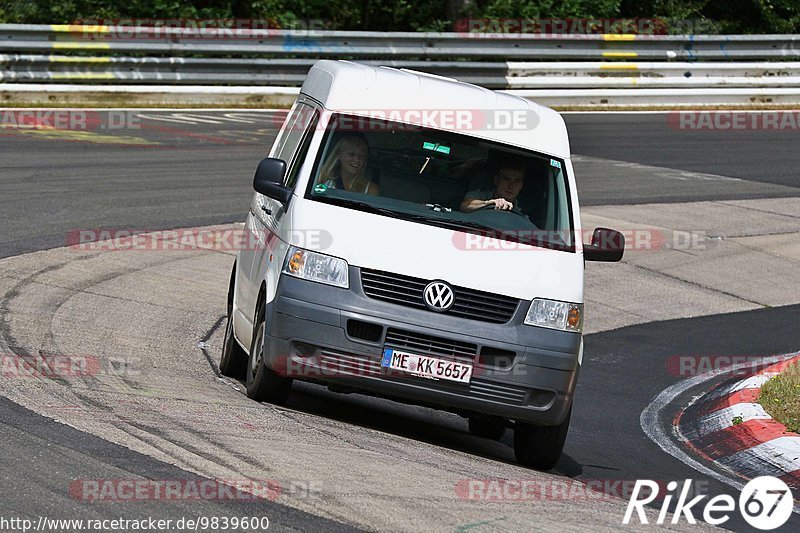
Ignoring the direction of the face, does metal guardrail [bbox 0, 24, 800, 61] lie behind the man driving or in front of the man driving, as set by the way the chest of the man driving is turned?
behind

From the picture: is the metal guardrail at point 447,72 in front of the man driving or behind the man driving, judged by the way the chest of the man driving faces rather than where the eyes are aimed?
behind

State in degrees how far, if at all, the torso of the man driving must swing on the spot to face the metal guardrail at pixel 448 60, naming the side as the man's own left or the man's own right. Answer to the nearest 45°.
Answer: approximately 180°

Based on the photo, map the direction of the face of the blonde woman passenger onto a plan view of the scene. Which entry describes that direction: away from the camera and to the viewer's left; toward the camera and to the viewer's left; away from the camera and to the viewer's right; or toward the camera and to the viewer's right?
toward the camera and to the viewer's right

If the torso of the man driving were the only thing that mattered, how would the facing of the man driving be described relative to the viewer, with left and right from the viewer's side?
facing the viewer

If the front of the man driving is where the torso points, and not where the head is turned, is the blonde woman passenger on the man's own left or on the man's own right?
on the man's own right
